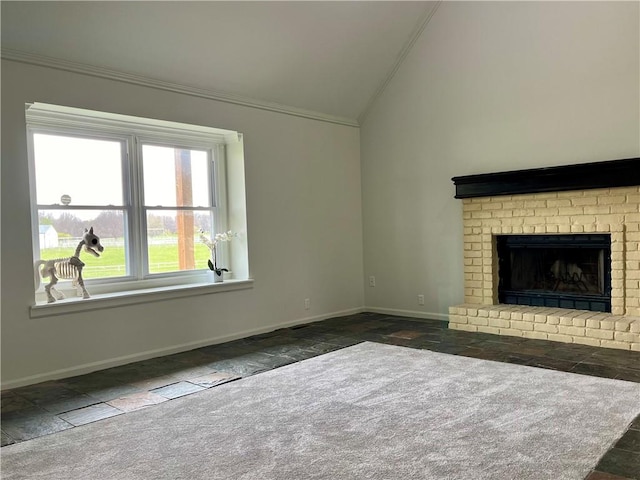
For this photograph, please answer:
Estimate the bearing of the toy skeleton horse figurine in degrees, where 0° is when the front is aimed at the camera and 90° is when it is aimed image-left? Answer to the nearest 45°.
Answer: approximately 270°

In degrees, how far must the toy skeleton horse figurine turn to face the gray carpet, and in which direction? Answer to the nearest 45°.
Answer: approximately 45° to its right

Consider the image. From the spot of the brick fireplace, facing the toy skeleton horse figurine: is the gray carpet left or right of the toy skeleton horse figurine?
left

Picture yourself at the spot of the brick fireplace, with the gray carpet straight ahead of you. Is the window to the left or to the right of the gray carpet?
right

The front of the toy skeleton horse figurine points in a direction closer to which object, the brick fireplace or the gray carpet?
the brick fireplace

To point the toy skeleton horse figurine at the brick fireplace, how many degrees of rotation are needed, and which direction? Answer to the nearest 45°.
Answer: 0° — it already faces it
